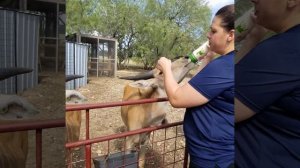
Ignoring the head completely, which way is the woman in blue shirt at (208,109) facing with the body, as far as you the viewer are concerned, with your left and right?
facing to the left of the viewer

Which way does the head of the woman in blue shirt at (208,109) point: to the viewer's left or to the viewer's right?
to the viewer's left
